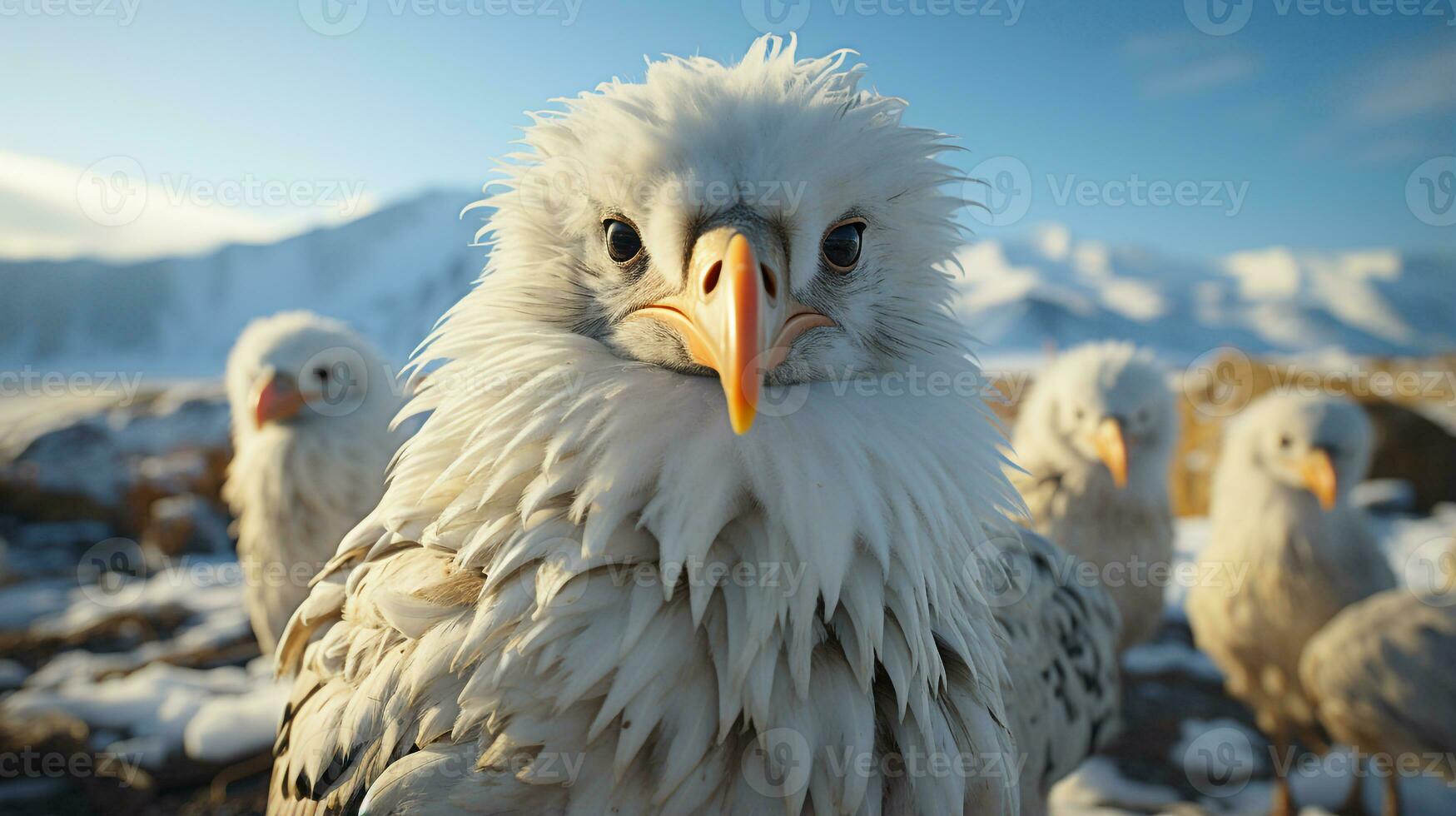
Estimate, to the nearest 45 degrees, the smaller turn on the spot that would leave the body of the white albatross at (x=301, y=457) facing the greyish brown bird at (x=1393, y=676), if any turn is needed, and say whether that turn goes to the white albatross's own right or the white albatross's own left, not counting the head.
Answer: approximately 90° to the white albatross's own left

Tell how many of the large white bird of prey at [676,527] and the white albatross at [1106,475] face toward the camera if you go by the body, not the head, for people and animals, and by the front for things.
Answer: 2

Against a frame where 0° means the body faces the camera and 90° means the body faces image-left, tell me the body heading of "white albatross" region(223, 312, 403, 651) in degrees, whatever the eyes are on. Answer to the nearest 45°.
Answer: approximately 45°

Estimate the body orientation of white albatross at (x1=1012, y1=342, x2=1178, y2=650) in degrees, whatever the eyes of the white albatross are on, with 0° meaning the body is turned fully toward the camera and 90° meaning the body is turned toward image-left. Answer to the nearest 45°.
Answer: approximately 0°

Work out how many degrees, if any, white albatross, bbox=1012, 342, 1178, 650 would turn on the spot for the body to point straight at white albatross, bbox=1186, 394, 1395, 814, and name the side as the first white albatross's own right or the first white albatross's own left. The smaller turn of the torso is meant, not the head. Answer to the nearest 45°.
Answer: approximately 90° to the first white albatross's own left

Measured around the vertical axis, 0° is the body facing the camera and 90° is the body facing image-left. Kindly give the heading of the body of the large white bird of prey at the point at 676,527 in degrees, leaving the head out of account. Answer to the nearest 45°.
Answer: approximately 0°

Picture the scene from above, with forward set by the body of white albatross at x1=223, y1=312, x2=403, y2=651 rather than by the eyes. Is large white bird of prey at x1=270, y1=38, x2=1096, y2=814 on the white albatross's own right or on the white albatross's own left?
on the white albatross's own left

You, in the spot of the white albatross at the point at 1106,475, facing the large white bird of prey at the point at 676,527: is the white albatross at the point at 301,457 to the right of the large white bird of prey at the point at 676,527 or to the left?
right

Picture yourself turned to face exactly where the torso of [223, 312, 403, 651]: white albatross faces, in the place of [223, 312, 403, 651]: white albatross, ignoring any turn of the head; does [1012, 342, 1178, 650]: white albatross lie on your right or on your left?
on your left

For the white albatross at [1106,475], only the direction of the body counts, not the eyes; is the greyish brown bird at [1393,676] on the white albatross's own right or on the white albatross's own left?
on the white albatross's own left
